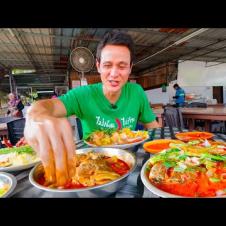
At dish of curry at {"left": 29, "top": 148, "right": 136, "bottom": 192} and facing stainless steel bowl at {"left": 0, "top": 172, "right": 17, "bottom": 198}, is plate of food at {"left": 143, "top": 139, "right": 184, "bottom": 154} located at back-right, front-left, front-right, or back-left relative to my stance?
back-right

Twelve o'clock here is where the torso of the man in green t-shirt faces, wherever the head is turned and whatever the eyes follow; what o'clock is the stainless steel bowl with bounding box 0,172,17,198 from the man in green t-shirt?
The stainless steel bowl is roughly at 1 o'clock from the man in green t-shirt.

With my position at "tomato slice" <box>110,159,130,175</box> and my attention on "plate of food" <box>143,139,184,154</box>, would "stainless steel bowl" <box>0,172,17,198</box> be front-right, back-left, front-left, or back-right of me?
back-left

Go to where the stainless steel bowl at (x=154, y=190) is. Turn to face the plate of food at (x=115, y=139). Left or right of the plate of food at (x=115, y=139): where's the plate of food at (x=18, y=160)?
left

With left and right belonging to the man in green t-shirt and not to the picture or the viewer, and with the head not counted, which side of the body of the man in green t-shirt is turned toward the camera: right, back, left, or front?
front

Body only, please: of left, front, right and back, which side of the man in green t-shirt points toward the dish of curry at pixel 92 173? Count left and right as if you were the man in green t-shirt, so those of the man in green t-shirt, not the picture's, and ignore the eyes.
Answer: front

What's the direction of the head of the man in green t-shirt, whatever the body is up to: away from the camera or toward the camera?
toward the camera

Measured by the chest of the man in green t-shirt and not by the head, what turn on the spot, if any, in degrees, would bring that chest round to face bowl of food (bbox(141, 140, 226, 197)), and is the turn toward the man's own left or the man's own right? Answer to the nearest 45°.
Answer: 0° — they already face it

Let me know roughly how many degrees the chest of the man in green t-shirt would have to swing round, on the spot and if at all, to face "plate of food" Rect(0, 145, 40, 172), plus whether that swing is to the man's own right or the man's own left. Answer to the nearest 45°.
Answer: approximately 45° to the man's own right

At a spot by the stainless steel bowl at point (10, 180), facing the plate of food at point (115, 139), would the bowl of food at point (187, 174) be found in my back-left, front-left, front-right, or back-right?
front-right

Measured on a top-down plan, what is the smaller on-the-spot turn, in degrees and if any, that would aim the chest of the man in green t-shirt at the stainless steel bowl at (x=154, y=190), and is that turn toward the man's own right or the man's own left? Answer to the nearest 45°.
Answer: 0° — they already face it

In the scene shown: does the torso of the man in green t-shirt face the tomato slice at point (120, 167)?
yes
